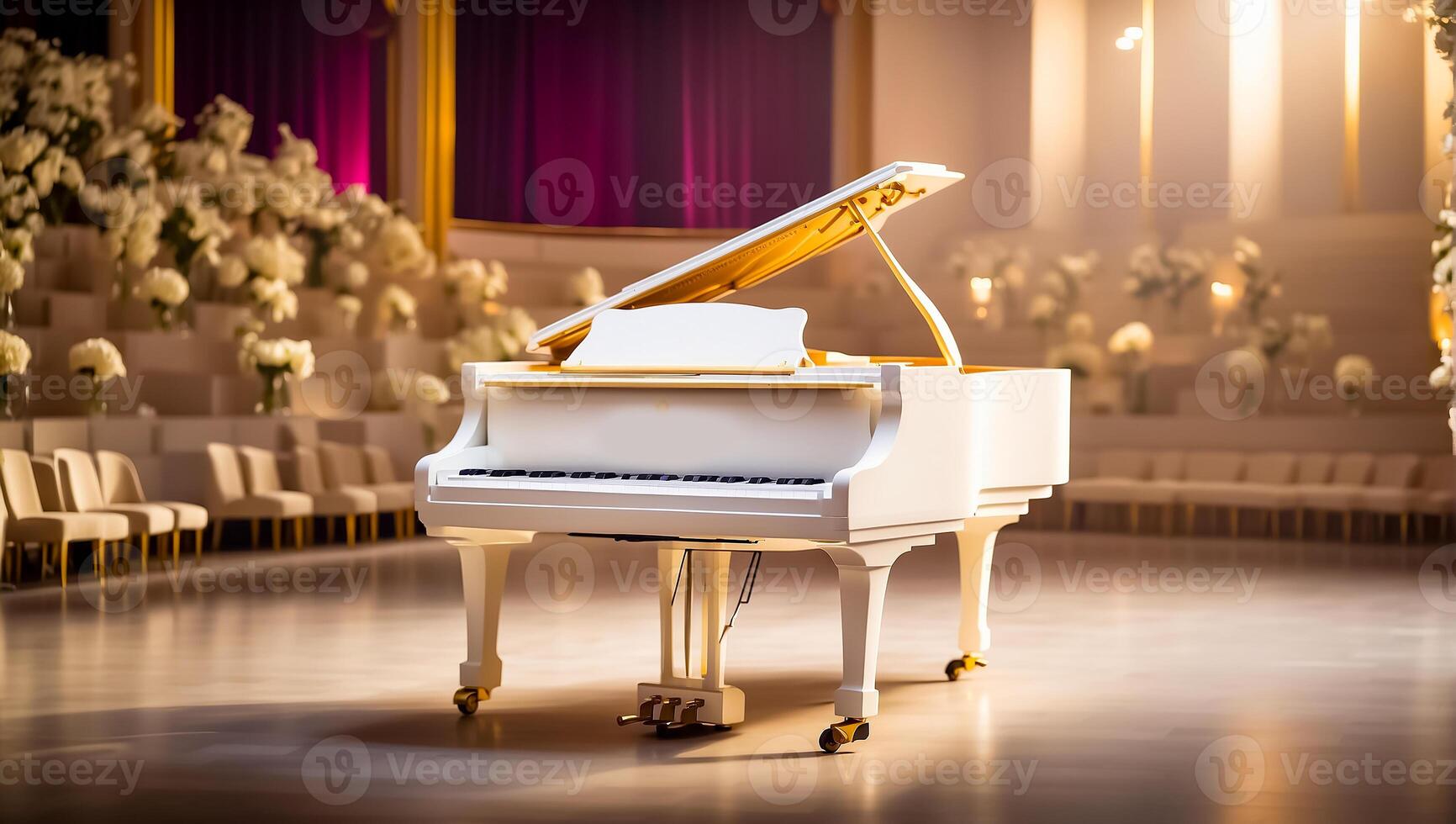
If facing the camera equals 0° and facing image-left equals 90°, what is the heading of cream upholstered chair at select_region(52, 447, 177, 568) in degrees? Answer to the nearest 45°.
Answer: approximately 315°

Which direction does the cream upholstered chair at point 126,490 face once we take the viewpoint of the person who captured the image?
facing the viewer and to the right of the viewer

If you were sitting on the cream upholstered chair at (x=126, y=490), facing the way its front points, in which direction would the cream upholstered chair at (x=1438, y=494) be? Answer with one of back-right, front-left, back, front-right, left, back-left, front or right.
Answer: front-left

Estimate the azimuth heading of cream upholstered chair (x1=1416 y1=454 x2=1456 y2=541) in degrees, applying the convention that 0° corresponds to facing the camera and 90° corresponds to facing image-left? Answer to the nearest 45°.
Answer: approximately 45°

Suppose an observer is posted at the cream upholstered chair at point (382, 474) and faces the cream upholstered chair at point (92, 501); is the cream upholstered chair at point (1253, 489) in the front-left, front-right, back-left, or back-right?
back-left

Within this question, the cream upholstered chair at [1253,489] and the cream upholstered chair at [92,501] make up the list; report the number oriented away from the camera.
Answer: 0

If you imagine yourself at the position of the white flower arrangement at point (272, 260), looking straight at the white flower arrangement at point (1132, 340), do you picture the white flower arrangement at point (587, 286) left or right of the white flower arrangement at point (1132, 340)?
left

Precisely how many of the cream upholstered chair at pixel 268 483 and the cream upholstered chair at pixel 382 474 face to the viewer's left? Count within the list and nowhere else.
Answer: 0
